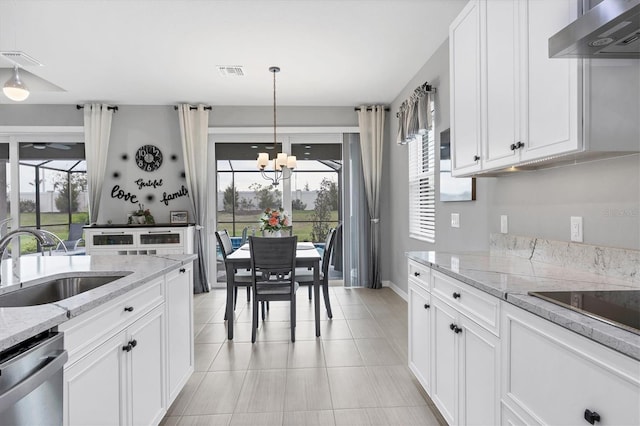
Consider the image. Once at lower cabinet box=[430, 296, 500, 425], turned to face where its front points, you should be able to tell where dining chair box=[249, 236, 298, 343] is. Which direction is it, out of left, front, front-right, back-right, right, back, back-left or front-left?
right

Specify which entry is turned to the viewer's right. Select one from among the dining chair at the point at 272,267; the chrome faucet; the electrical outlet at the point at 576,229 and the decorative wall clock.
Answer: the chrome faucet

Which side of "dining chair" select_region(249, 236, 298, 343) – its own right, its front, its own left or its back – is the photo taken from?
back

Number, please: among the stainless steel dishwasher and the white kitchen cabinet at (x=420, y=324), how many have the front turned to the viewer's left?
1

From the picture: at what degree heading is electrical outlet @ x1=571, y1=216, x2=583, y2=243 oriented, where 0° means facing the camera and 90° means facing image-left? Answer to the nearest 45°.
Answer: approximately 45°

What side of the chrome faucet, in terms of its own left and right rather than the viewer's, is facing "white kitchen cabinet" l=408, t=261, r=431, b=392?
front

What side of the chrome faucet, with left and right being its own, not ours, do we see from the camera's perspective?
right

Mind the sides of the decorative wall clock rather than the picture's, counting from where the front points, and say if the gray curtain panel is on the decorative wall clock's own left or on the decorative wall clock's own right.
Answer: on the decorative wall clock's own left

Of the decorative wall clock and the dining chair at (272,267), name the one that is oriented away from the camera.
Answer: the dining chair

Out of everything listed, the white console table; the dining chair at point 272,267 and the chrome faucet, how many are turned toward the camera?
1

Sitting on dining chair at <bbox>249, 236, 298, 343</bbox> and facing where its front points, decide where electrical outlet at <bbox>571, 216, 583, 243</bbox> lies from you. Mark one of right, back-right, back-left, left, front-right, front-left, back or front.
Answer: back-right

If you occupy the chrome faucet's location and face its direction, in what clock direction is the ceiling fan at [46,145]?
The ceiling fan is roughly at 9 o'clock from the chrome faucet.

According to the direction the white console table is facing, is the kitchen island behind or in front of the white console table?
in front

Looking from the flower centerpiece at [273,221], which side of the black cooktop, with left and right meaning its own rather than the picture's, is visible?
right
